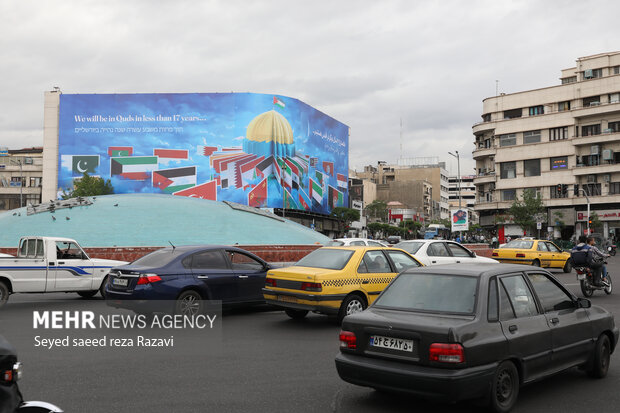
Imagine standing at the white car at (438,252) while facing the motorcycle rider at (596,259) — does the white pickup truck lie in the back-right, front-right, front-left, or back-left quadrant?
back-right

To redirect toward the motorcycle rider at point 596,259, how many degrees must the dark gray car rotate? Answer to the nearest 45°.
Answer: approximately 45° to its left

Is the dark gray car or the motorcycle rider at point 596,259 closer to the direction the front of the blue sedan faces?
the motorcycle rider

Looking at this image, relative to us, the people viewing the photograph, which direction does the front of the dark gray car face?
facing away from the viewer and to the right of the viewer

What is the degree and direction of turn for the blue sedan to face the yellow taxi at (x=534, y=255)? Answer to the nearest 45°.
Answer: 0° — it already faces it

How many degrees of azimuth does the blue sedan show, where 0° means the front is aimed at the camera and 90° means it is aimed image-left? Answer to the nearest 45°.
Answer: approximately 225°

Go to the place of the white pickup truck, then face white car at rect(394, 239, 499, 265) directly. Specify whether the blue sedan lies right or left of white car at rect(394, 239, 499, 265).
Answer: right

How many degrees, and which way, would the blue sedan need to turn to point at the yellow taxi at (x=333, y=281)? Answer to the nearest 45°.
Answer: approximately 45° to its right
